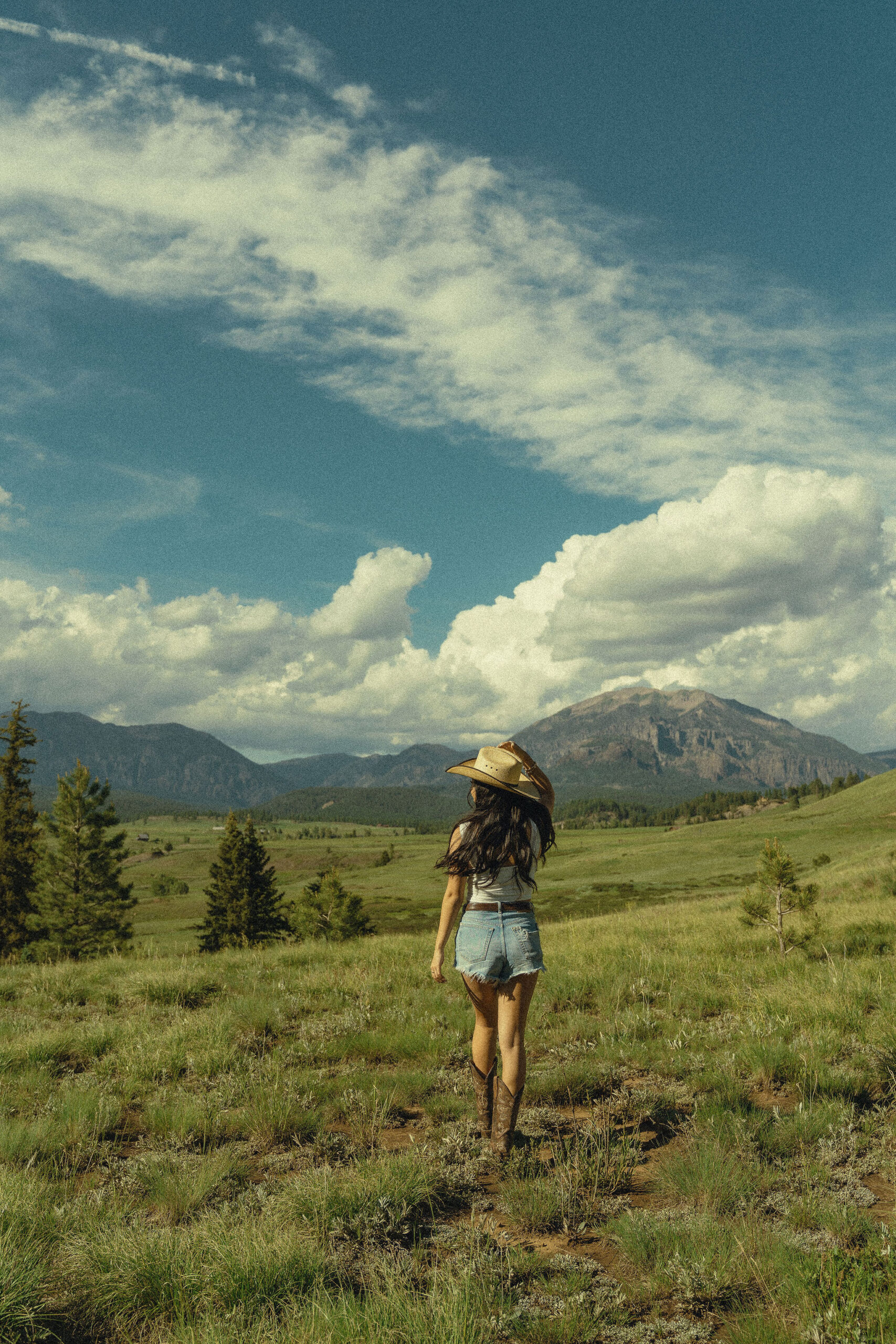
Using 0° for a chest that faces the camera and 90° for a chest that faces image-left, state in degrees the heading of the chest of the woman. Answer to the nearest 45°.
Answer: approximately 180°
